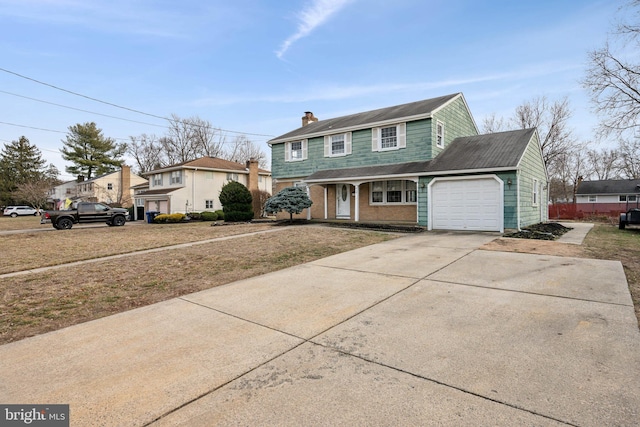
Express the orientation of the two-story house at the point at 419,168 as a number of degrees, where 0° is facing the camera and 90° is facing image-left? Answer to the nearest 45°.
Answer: approximately 45°

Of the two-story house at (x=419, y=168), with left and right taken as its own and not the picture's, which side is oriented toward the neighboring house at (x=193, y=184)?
right

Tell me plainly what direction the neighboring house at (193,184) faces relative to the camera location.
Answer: facing the viewer and to the left of the viewer

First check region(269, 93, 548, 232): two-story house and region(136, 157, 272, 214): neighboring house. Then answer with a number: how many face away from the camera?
0

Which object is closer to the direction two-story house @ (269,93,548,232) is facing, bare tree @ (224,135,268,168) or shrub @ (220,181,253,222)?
the shrub

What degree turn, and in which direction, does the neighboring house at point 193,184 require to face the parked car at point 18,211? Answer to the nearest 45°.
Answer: approximately 90° to its right

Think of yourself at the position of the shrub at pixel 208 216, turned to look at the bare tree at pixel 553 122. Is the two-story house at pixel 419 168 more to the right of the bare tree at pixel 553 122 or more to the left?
right

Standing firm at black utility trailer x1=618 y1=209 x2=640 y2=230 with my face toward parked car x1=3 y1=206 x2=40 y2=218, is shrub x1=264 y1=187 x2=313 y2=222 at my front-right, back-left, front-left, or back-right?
front-left

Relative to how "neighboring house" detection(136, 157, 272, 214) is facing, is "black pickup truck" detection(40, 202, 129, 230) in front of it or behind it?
in front

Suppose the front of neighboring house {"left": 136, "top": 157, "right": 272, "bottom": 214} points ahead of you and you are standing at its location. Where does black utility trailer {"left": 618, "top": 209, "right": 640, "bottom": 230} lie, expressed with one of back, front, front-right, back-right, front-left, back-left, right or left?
left
